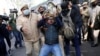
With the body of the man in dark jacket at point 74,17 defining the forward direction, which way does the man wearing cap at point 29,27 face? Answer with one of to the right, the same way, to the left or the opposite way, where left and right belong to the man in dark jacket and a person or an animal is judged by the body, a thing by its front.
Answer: to the left

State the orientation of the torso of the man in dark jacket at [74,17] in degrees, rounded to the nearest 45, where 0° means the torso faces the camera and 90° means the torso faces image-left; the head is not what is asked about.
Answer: approximately 90°

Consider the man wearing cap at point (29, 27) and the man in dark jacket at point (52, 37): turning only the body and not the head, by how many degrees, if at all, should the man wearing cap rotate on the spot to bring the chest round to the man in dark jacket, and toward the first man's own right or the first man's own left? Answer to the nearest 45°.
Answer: approximately 45° to the first man's own left

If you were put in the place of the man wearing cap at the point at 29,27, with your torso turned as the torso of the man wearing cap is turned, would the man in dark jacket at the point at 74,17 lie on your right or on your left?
on your left

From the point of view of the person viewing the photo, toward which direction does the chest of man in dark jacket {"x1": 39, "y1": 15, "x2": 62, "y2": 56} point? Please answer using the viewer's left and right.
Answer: facing the viewer
